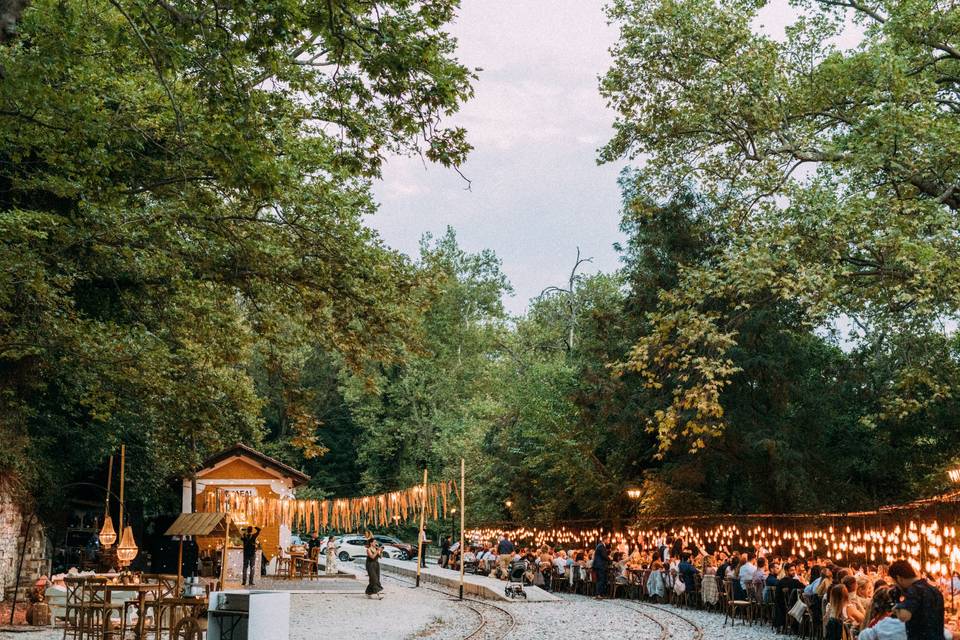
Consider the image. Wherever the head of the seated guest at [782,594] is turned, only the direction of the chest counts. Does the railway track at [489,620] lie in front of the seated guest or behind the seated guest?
behind

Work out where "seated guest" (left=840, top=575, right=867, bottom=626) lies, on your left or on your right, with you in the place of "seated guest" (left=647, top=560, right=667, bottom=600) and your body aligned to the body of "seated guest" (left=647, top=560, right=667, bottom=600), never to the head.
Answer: on your right

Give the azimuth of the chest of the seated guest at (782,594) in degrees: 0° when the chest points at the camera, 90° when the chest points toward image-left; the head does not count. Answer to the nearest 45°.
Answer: approximately 270°

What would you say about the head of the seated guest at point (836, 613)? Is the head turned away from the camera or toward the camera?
away from the camera

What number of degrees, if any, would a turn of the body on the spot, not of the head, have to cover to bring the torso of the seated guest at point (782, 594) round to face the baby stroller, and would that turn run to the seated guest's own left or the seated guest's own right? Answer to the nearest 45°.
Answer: approximately 135° to the seated guest's own left

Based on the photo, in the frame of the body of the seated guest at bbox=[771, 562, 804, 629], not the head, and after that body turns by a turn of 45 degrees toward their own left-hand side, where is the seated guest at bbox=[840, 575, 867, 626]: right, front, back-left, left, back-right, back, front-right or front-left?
back-right
